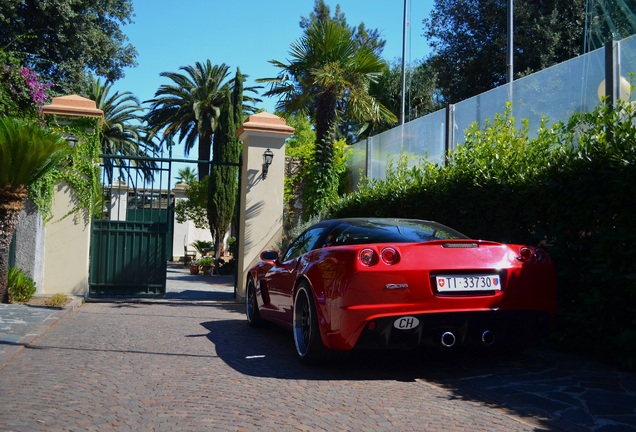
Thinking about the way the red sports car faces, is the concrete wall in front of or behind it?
in front

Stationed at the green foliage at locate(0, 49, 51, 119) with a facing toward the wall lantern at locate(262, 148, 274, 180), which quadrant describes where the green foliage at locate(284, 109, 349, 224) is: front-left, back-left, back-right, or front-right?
front-left

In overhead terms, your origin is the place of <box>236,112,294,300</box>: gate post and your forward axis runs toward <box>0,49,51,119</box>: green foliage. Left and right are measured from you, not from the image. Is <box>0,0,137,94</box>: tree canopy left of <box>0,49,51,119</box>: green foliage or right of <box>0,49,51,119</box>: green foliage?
right

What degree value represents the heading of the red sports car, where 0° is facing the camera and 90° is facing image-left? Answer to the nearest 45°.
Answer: approximately 135°

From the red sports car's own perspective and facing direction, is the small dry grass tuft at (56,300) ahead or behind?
ahead

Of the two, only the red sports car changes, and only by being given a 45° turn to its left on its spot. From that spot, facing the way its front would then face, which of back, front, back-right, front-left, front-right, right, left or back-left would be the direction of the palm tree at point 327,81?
right
